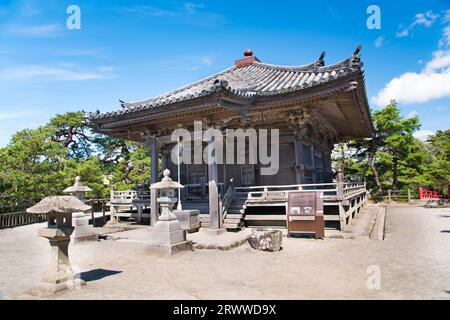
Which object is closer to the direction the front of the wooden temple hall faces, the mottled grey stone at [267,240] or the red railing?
the mottled grey stone

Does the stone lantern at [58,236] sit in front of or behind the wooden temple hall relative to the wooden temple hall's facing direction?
in front

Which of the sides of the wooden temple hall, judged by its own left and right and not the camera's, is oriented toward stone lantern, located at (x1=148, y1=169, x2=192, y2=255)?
front

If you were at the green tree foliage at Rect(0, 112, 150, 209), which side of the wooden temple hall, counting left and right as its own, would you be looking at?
right

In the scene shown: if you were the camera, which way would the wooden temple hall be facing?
facing the viewer and to the left of the viewer

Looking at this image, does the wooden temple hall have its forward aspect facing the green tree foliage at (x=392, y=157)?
no

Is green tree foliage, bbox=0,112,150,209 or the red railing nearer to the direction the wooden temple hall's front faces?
the green tree foliage

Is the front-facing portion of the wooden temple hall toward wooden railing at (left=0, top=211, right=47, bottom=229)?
no

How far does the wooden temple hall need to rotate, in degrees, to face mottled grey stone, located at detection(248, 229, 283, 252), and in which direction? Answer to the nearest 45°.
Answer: approximately 45° to its left

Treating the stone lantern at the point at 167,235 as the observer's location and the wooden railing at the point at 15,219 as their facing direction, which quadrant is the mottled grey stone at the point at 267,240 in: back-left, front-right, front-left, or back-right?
back-right
